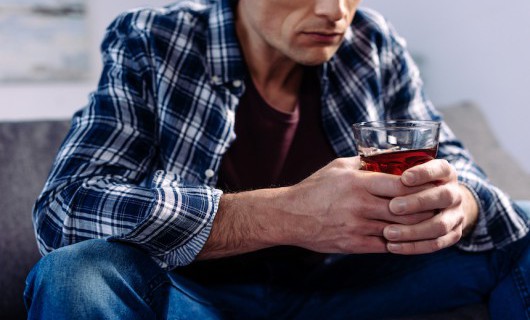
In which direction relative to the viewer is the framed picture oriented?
toward the camera

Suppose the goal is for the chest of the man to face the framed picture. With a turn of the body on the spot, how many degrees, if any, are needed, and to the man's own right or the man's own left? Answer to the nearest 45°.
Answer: approximately 180°

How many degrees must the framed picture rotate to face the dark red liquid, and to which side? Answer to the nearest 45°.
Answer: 0° — it already faces it

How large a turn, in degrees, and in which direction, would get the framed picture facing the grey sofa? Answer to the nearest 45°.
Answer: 0° — it already faces it

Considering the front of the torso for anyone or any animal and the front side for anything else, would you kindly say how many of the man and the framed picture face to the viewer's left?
0

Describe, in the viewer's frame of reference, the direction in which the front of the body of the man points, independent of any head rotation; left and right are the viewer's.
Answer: facing the viewer and to the right of the viewer
